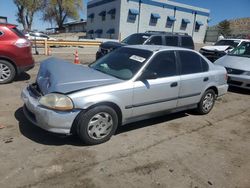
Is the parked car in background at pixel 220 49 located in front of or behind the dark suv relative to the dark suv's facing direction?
behind

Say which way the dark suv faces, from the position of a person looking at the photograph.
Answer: facing the viewer and to the left of the viewer

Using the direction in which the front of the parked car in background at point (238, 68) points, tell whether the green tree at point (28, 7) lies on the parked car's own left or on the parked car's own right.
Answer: on the parked car's own right

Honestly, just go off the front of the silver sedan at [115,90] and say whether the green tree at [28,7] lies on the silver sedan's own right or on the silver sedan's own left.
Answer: on the silver sedan's own right

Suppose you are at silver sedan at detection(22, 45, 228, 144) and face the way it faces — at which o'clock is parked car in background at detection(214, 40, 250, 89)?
The parked car in background is roughly at 6 o'clock from the silver sedan.

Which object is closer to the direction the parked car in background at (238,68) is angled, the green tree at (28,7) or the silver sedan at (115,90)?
the silver sedan

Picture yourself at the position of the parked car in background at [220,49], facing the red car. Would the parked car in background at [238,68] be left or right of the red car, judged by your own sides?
left

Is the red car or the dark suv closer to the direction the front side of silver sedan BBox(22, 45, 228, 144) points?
the red car

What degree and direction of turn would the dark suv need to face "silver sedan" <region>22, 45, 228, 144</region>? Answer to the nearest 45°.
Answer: approximately 45° to its left

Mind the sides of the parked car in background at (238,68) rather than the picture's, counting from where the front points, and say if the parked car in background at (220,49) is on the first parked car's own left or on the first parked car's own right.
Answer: on the first parked car's own right
